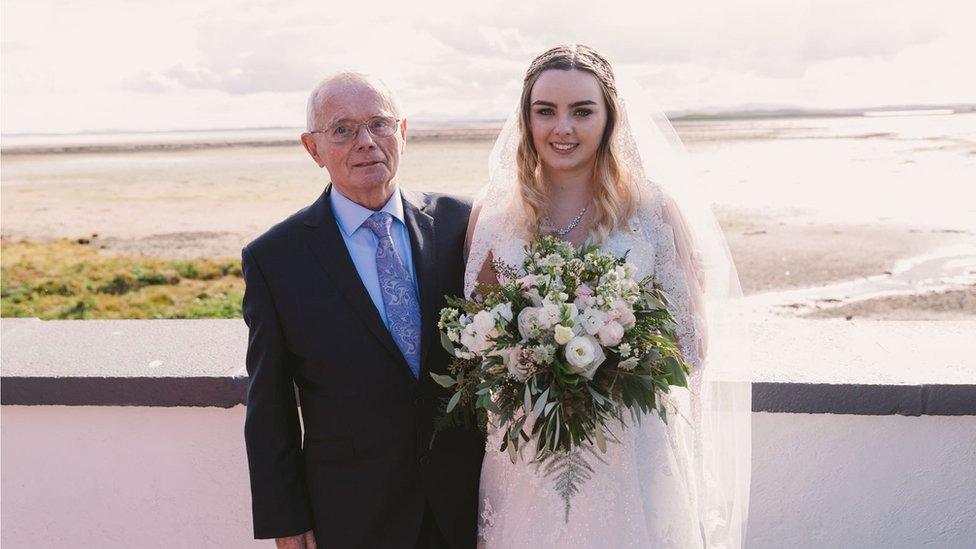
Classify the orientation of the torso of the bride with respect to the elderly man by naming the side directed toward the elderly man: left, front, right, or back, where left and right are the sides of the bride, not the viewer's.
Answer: right

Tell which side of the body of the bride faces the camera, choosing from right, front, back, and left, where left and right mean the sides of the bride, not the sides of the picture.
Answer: front
